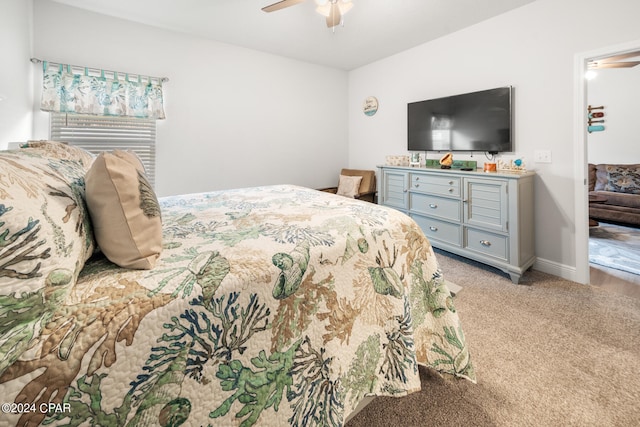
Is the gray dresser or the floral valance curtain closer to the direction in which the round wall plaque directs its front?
the floral valance curtain

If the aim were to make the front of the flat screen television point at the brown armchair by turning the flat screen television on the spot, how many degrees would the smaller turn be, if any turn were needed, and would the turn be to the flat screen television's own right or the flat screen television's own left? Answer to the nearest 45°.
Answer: approximately 90° to the flat screen television's own right

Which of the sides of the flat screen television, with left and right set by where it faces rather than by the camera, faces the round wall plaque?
right

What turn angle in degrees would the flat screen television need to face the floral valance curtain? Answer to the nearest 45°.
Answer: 0° — it already faces it

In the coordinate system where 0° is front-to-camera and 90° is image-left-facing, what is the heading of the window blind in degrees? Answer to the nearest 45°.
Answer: approximately 0°

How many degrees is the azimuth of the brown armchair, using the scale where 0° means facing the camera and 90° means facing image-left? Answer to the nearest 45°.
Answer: approximately 45°

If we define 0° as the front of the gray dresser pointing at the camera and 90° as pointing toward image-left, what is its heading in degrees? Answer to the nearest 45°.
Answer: approximately 45°

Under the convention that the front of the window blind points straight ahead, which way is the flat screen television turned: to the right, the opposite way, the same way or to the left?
to the right
